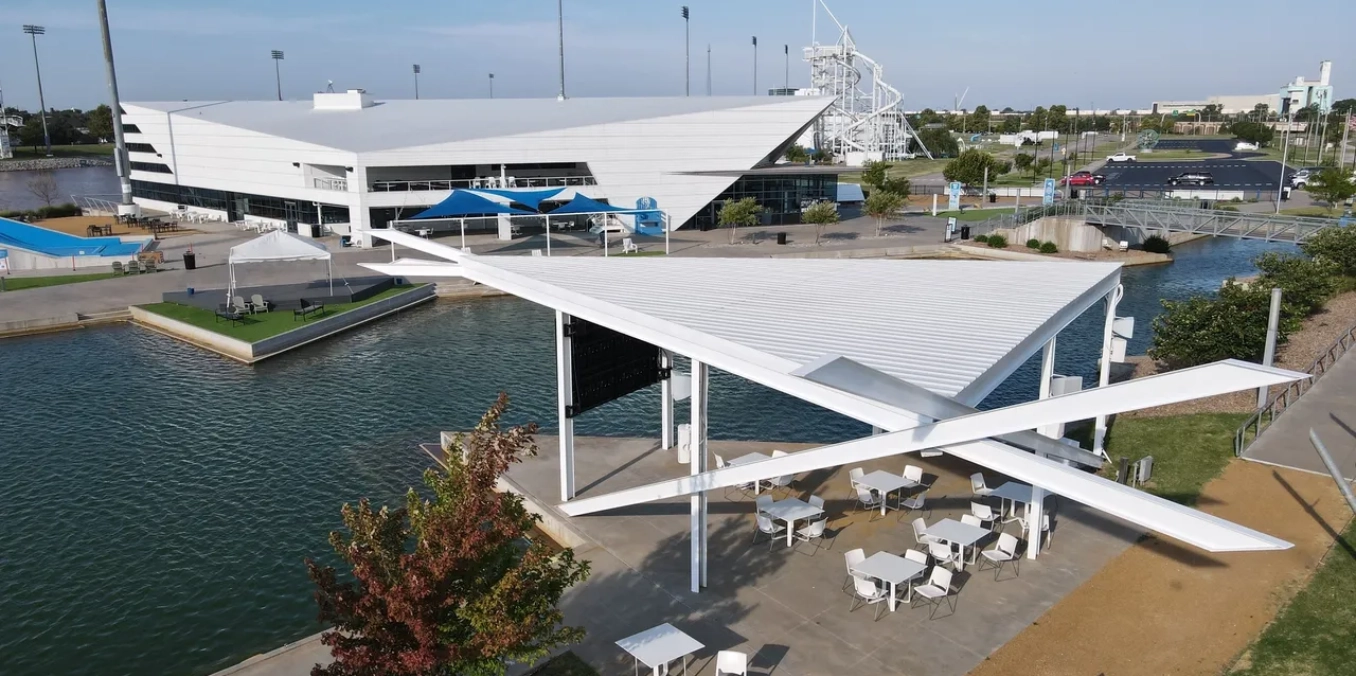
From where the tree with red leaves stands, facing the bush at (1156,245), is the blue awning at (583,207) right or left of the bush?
left

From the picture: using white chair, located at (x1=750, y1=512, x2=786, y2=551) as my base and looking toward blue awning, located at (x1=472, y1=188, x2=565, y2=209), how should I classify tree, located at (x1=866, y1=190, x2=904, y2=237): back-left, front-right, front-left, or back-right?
front-right

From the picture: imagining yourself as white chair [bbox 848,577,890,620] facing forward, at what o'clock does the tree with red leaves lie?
The tree with red leaves is roughly at 6 o'clock from the white chair.

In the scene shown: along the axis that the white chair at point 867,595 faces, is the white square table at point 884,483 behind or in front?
in front

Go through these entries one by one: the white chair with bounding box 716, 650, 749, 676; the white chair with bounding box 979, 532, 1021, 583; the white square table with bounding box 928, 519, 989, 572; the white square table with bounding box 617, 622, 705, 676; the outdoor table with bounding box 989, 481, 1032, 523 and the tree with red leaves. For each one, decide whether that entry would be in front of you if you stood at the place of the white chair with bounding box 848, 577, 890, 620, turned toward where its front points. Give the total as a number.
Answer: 3

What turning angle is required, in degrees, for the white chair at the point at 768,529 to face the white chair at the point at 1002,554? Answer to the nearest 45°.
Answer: approximately 45° to its right

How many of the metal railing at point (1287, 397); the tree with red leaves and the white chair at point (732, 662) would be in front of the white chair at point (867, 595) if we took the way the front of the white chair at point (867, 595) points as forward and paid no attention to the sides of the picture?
1

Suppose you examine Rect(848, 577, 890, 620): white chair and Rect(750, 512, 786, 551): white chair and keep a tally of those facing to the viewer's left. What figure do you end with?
0

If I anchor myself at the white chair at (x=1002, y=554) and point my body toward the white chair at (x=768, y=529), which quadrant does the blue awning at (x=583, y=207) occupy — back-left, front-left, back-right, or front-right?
front-right

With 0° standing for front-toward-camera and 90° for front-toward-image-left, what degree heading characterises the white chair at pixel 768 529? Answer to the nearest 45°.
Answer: approximately 225°

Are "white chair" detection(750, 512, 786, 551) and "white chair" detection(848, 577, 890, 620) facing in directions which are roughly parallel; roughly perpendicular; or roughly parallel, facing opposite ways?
roughly parallel

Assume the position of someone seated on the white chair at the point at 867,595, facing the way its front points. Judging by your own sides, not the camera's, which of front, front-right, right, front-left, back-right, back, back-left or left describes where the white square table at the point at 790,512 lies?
left

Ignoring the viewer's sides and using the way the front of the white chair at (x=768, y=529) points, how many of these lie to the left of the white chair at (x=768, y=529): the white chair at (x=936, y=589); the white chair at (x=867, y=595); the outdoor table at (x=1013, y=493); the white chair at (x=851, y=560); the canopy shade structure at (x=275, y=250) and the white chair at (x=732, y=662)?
1

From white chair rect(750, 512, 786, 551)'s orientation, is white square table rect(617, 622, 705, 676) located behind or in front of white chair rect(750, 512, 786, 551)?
behind

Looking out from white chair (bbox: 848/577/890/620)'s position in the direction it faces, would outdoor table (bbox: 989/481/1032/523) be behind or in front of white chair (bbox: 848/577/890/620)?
in front

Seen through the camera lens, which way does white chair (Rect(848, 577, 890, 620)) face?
facing away from the viewer and to the right of the viewer
